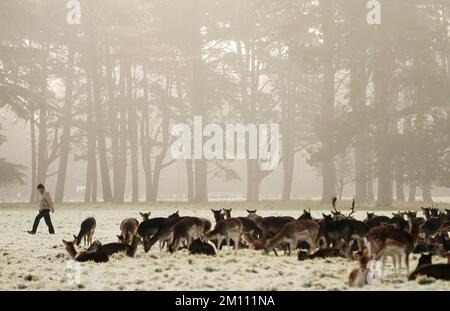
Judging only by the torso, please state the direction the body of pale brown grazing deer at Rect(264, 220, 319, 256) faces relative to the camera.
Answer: to the viewer's left

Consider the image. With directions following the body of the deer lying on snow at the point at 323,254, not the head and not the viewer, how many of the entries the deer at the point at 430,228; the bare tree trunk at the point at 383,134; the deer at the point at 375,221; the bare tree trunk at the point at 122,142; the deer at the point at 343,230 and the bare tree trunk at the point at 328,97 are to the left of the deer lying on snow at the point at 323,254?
0

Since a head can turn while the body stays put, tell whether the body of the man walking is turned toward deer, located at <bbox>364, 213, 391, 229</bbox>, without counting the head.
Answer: no

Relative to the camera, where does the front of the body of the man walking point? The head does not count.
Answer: to the viewer's left

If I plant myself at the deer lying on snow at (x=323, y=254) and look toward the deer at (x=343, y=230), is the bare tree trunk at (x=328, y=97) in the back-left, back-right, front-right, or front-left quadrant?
front-left

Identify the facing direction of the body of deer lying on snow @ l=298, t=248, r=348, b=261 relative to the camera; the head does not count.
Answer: to the viewer's left

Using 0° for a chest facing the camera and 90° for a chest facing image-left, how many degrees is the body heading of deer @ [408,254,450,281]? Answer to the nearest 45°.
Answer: approximately 90°

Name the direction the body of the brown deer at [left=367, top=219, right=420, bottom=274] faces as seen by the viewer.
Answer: to the viewer's right

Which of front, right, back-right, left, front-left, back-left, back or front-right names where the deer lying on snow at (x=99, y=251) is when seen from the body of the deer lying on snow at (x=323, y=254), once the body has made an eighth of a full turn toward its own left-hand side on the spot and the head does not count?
front-right
